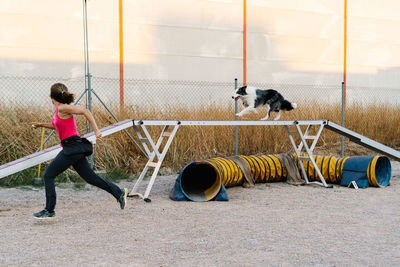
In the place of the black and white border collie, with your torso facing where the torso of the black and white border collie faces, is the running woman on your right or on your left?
on your left

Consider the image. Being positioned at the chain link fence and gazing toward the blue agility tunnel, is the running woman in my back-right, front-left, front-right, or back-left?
front-right

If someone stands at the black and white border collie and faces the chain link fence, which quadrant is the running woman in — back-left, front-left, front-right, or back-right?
back-left

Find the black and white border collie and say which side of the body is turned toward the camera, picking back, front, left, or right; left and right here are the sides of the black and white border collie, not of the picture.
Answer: left

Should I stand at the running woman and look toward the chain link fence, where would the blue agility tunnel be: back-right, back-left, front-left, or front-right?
front-right

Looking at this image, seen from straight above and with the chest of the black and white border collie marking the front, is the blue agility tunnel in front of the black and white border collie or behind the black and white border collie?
behind
